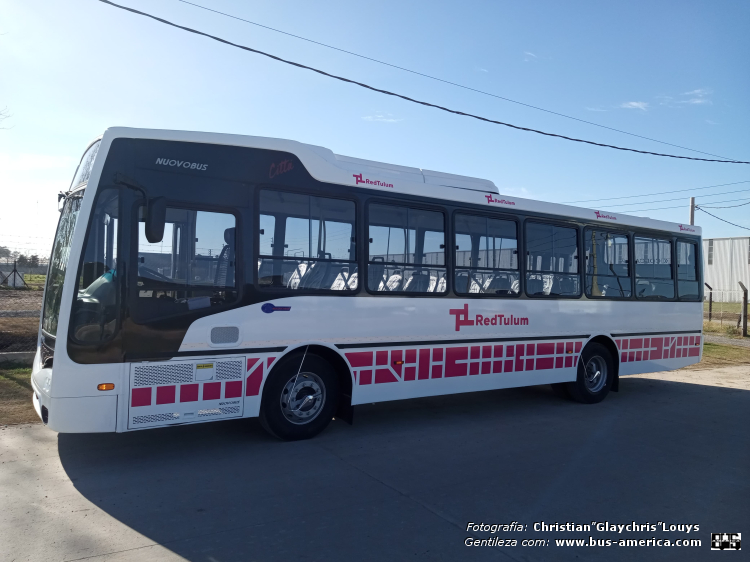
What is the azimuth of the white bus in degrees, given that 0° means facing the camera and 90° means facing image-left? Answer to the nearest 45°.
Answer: approximately 45°

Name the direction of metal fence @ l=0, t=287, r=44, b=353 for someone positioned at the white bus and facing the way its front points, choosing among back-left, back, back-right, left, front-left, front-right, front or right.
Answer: right
